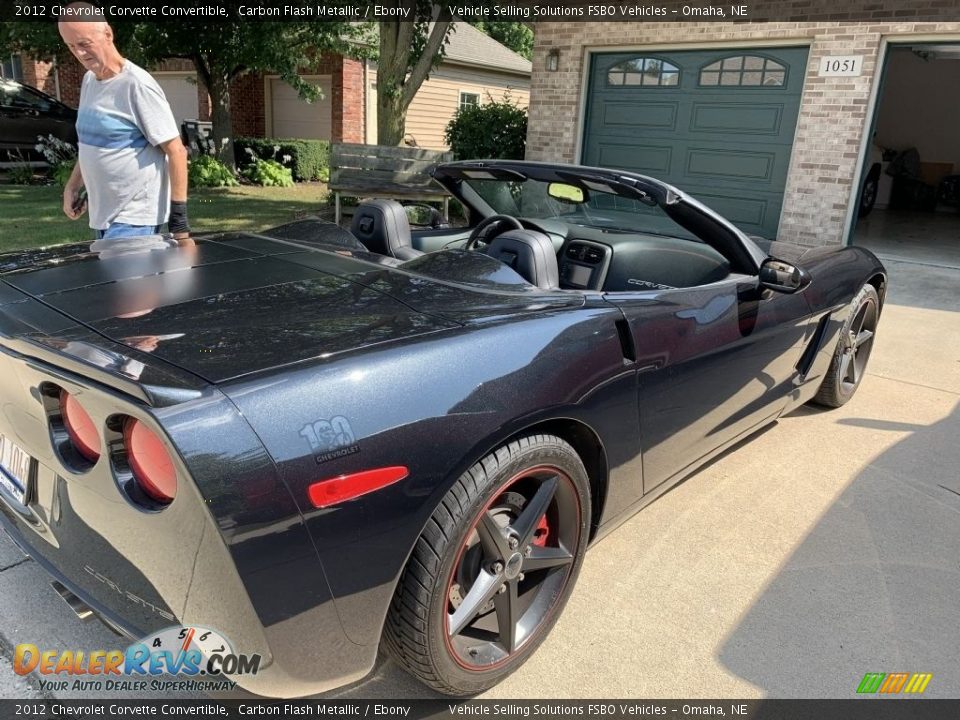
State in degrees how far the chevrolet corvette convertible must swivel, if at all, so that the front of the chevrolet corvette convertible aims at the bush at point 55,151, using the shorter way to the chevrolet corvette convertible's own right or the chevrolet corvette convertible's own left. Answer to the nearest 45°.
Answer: approximately 90° to the chevrolet corvette convertible's own left

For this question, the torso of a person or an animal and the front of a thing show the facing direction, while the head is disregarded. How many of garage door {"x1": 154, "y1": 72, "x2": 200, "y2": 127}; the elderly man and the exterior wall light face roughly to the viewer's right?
0

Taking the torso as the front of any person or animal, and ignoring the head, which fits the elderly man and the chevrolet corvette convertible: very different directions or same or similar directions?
very different directions

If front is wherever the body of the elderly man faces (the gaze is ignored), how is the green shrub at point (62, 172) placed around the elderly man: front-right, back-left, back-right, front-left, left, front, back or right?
back-right

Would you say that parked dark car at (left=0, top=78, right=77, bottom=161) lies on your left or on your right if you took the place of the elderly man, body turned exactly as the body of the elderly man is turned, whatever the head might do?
on your right

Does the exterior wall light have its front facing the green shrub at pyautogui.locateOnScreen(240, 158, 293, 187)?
no

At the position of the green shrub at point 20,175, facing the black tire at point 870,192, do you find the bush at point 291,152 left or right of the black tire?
left

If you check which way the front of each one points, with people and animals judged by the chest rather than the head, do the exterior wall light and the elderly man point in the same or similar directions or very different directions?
same or similar directions

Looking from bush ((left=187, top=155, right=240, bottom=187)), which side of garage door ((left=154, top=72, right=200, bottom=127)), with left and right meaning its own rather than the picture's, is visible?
front

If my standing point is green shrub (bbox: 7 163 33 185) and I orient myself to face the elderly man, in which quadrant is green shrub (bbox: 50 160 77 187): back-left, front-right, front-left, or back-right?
front-left

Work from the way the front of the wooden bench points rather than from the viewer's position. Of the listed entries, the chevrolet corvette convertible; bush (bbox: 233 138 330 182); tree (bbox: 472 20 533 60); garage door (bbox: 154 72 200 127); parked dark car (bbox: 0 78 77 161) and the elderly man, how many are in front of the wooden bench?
2

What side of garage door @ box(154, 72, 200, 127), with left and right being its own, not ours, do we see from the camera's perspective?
front
